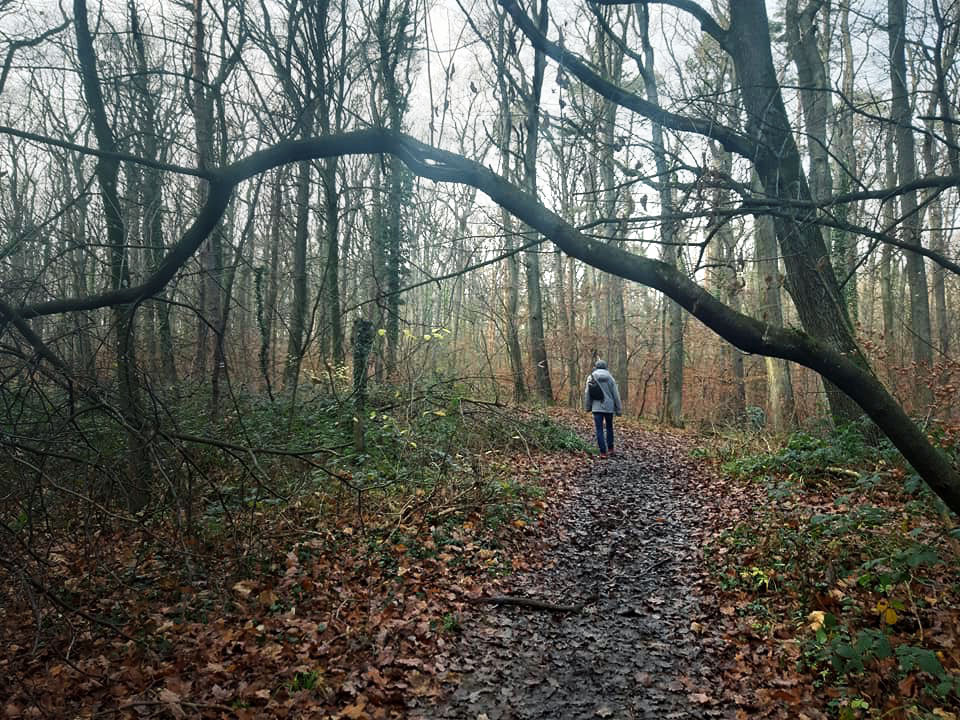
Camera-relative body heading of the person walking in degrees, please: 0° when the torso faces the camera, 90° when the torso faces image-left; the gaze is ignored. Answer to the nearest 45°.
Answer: approximately 180°

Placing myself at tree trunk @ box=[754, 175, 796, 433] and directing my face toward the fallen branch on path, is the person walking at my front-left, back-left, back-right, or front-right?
front-right

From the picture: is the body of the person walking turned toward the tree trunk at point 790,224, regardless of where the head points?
no

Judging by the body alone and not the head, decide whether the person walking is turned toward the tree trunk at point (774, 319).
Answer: no

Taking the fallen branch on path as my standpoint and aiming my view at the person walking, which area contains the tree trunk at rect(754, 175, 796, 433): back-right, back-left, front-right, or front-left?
front-right

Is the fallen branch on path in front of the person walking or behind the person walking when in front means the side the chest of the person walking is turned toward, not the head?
behind

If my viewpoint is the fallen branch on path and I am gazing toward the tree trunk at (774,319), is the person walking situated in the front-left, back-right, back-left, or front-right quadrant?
front-left
